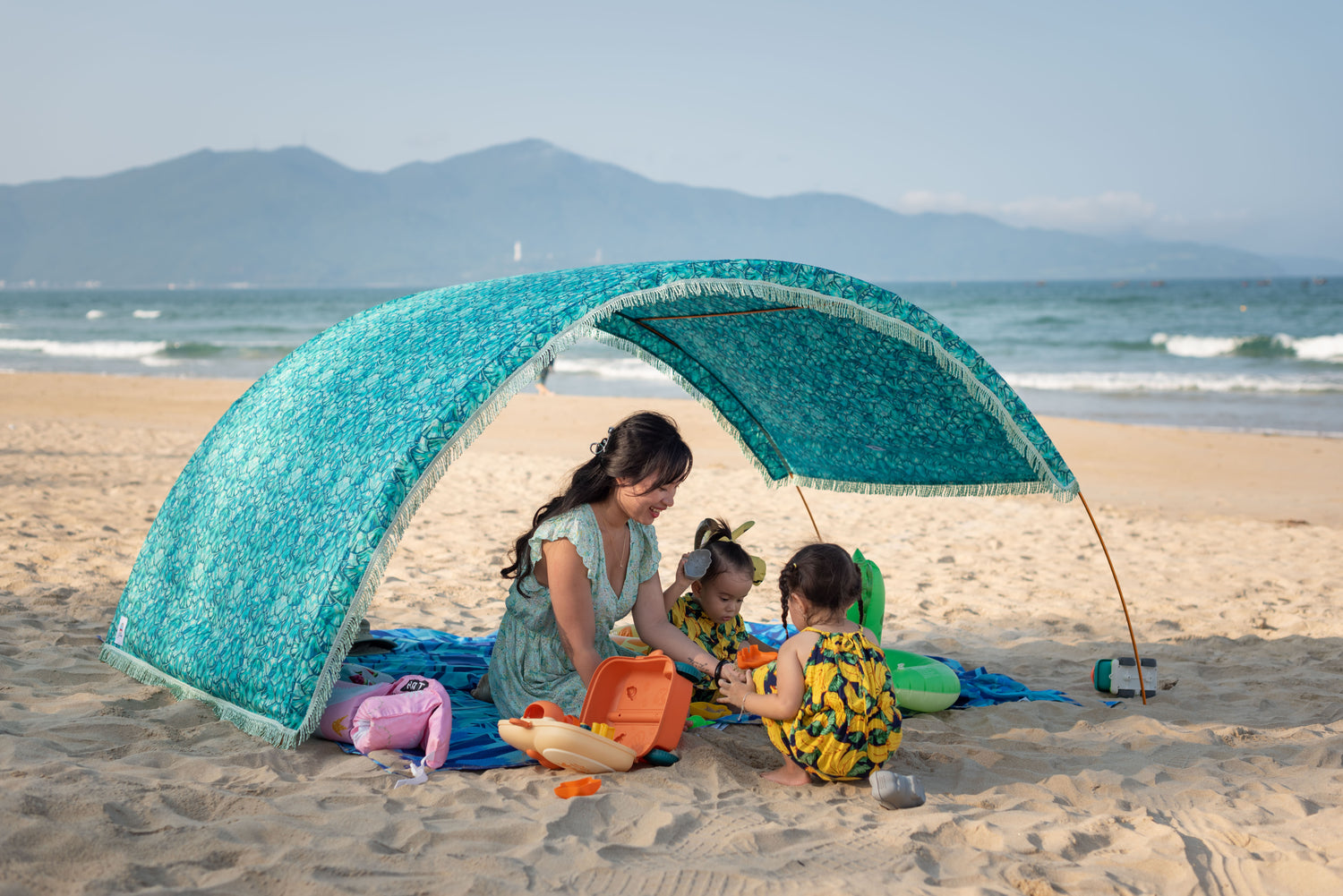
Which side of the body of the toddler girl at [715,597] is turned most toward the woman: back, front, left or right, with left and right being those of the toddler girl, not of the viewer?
right

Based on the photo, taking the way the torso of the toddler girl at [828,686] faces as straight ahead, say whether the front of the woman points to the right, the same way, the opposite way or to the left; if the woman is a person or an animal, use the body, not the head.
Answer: the opposite way

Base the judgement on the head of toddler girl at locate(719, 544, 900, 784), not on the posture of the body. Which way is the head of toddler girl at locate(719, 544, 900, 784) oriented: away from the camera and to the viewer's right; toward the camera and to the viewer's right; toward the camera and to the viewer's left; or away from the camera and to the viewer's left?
away from the camera and to the viewer's left

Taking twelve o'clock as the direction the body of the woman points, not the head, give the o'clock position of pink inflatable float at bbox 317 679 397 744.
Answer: The pink inflatable float is roughly at 4 o'clock from the woman.

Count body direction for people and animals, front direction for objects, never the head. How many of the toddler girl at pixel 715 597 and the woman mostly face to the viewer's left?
0

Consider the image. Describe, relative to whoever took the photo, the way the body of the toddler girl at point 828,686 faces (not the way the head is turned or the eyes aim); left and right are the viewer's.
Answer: facing away from the viewer and to the left of the viewer

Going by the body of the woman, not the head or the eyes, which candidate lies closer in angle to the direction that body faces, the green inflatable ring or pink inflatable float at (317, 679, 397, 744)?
the green inflatable ring

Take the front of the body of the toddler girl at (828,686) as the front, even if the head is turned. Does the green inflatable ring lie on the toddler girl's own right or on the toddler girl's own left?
on the toddler girl's own right

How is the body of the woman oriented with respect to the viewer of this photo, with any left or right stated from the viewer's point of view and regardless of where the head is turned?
facing the viewer and to the right of the viewer

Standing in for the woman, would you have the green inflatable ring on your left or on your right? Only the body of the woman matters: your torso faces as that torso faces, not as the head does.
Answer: on your left

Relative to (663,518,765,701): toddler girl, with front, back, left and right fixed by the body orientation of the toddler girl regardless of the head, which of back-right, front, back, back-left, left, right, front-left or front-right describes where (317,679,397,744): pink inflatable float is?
right

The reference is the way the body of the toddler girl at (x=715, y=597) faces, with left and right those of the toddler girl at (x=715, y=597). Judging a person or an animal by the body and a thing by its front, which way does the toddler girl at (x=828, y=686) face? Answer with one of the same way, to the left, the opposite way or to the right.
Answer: the opposite way
